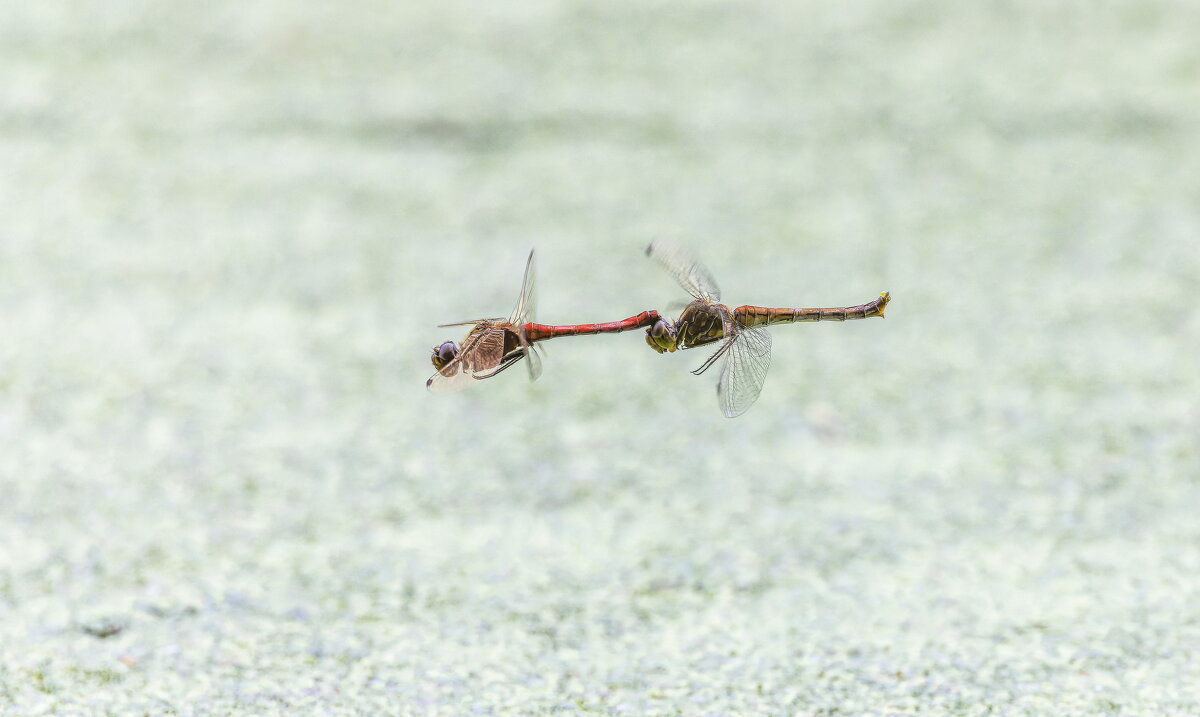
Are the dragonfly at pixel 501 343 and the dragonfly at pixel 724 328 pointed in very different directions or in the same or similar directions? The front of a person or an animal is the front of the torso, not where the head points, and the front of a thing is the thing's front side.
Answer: same or similar directions

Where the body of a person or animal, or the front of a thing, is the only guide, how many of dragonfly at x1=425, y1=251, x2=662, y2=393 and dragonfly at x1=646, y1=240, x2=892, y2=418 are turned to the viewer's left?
2

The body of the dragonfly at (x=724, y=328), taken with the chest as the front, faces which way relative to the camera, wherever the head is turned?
to the viewer's left

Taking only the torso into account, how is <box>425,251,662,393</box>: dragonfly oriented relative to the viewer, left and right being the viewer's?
facing to the left of the viewer
